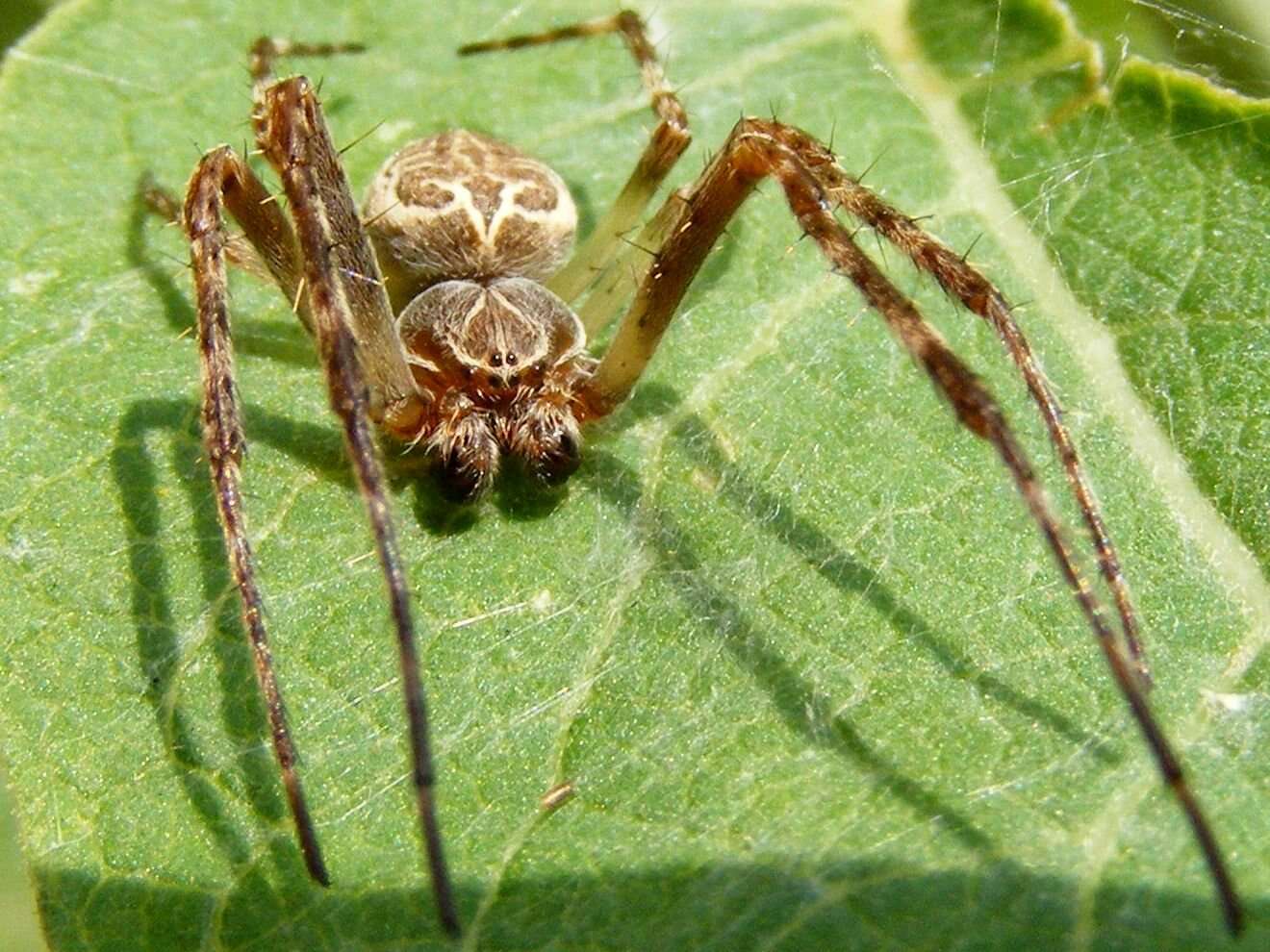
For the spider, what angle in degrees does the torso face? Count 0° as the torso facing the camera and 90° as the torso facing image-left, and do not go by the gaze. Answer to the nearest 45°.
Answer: approximately 0°
